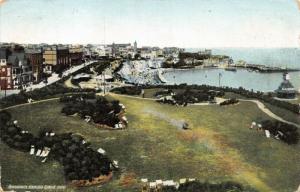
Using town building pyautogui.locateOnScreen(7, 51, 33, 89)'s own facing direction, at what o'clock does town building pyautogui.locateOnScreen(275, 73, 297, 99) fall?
town building pyautogui.locateOnScreen(275, 73, 297, 99) is roughly at 11 o'clock from town building pyautogui.locateOnScreen(7, 51, 33, 89).

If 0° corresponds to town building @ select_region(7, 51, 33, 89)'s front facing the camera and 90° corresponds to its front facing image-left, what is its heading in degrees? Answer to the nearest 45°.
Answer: approximately 315°

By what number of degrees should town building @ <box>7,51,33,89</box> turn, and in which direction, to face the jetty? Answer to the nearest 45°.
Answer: approximately 45° to its left
